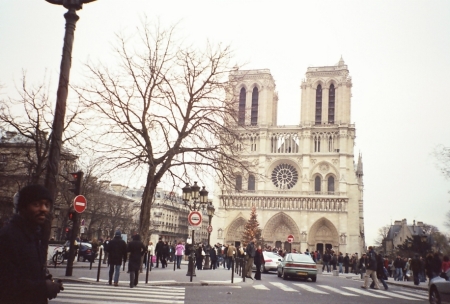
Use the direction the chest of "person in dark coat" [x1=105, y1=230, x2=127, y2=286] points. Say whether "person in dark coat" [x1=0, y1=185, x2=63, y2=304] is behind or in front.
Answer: behind

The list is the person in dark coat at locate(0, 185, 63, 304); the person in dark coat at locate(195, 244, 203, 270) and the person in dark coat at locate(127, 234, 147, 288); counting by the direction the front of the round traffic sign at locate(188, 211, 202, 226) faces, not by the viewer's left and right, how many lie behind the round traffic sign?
1

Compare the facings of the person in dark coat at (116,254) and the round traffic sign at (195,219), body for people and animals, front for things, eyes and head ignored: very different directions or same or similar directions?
very different directions

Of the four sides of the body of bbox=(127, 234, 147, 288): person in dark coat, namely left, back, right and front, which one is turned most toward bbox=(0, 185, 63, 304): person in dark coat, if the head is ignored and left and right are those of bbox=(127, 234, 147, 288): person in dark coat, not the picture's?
back

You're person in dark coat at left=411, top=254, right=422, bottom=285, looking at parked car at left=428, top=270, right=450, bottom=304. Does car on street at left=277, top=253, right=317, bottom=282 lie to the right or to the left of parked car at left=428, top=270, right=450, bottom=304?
right
